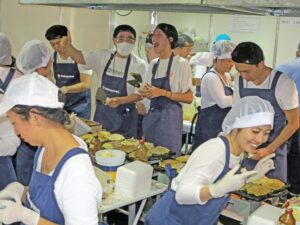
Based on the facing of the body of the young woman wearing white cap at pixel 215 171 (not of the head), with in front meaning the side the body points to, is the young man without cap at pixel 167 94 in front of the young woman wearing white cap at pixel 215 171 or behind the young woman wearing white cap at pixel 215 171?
behind

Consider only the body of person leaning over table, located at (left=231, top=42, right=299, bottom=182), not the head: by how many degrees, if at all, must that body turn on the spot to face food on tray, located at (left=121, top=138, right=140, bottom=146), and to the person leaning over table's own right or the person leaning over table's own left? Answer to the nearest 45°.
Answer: approximately 45° to the person leaning over table's own right

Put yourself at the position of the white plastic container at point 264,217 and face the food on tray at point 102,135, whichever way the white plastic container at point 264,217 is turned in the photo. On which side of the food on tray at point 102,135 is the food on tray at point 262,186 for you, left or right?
right
